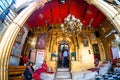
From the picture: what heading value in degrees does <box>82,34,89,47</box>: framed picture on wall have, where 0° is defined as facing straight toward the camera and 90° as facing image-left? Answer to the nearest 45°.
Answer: approximately 0°

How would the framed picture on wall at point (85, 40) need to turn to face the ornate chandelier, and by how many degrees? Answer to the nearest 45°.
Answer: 0° — it already faces it
